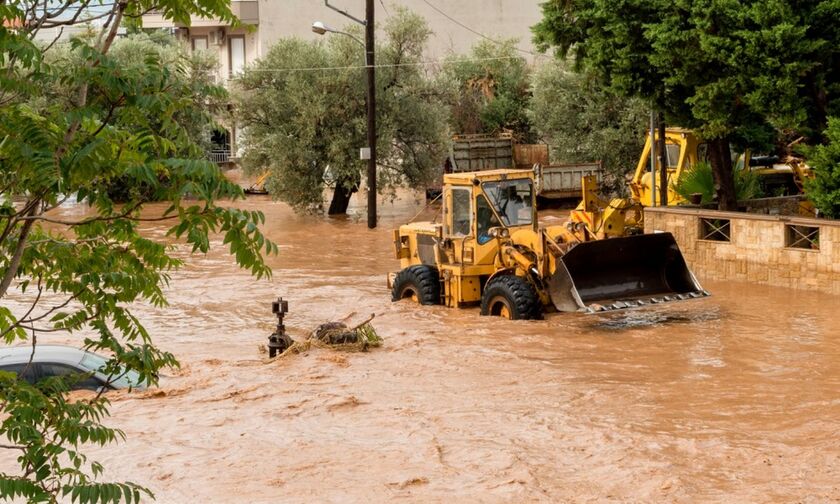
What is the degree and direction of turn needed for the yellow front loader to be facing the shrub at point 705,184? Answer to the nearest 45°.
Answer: approximately 90° to its left

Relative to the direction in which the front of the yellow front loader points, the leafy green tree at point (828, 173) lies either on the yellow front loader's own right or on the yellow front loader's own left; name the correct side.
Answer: on the yellow front loader's own left

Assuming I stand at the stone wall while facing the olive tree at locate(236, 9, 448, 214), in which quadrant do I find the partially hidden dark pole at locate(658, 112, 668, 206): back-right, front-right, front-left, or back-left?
front-right

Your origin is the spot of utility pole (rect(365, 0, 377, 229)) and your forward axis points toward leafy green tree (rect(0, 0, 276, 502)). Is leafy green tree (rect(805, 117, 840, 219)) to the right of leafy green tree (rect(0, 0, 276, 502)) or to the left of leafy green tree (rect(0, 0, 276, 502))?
left

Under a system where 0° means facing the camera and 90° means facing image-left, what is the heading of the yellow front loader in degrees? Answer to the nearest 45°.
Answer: approximately 315°

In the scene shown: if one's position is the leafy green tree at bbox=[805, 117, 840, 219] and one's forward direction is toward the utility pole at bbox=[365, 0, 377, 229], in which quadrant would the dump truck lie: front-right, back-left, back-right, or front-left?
front-right

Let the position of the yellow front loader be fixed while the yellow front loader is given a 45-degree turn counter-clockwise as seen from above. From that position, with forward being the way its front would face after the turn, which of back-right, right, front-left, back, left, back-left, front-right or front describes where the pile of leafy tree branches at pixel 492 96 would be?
left

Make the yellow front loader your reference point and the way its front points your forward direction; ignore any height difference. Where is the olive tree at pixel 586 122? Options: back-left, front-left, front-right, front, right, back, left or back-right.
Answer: back-left

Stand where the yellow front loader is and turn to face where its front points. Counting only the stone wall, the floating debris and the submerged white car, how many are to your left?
1

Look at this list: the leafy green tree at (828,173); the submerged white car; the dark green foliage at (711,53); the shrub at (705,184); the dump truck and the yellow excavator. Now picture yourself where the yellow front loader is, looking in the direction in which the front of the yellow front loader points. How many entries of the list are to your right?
1
